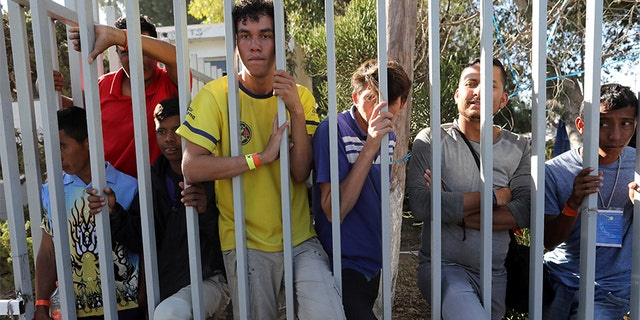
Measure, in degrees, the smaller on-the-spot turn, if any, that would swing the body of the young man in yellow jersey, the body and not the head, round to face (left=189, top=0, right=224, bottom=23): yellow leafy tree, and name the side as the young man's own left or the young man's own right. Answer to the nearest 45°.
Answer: approximately 180°

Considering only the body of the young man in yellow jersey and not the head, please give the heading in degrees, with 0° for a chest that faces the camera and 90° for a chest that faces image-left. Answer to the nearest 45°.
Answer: approximately 0°

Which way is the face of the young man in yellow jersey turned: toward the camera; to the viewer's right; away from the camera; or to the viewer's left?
toward the camera
